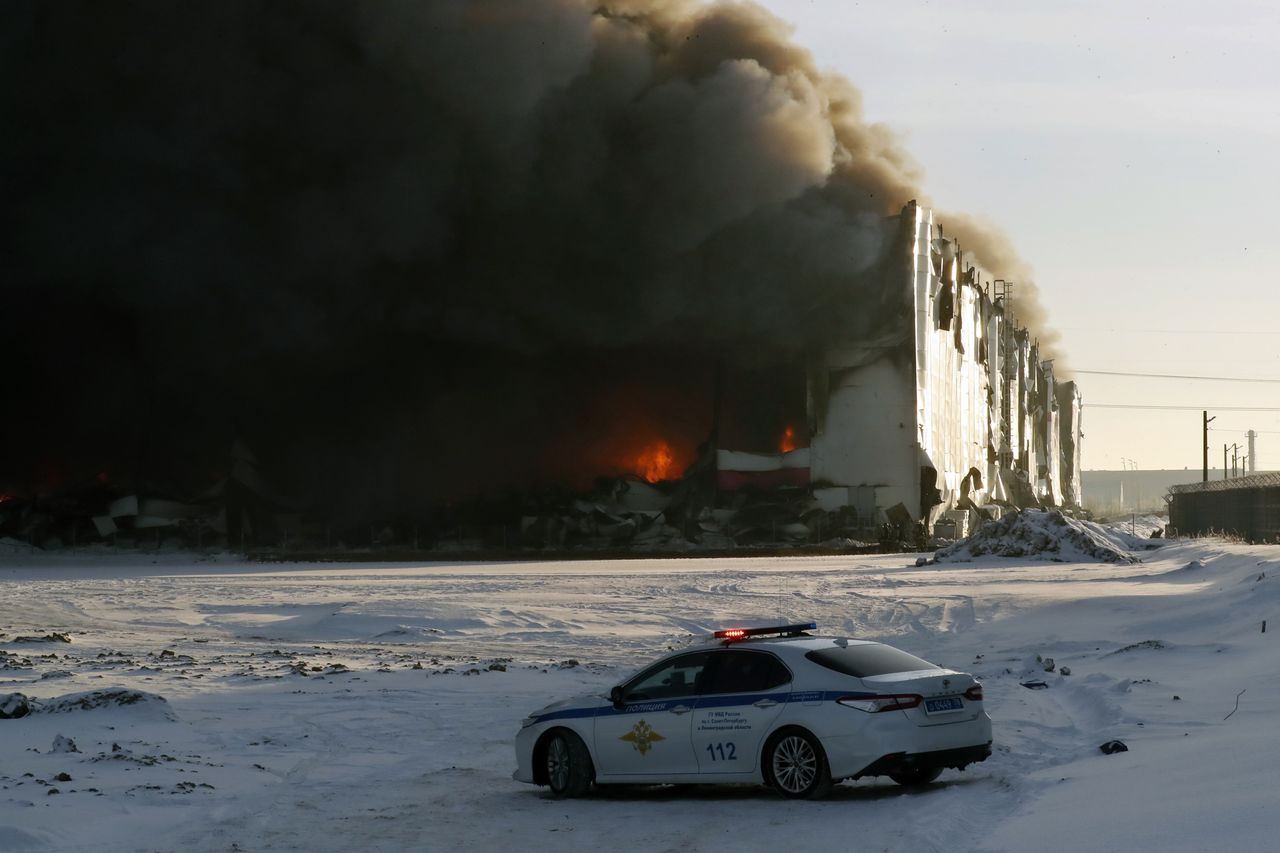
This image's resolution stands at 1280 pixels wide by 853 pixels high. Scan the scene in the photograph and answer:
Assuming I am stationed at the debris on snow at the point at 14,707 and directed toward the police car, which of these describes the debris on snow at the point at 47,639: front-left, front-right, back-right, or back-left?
back-left

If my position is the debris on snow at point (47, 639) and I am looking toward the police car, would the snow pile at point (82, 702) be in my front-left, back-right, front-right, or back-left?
front-right

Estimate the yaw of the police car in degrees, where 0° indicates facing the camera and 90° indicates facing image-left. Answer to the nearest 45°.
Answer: approximately 135°

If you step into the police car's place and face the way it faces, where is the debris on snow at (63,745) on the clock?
The debris on snow is roughly at 11 o'clock from the police car.

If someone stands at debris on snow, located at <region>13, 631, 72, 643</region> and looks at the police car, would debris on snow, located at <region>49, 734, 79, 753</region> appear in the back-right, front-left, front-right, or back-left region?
front-right

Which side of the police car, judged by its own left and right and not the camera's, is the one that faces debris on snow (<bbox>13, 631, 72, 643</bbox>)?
front

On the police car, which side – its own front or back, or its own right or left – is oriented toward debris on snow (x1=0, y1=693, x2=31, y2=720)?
front

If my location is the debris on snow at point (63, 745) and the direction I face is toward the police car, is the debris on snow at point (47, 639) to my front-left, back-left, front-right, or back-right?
back-left

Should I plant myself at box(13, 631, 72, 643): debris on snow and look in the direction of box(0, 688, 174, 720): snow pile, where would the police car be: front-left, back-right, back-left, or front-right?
front-left

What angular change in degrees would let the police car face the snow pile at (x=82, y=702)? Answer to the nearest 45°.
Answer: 0° — it already faces it
